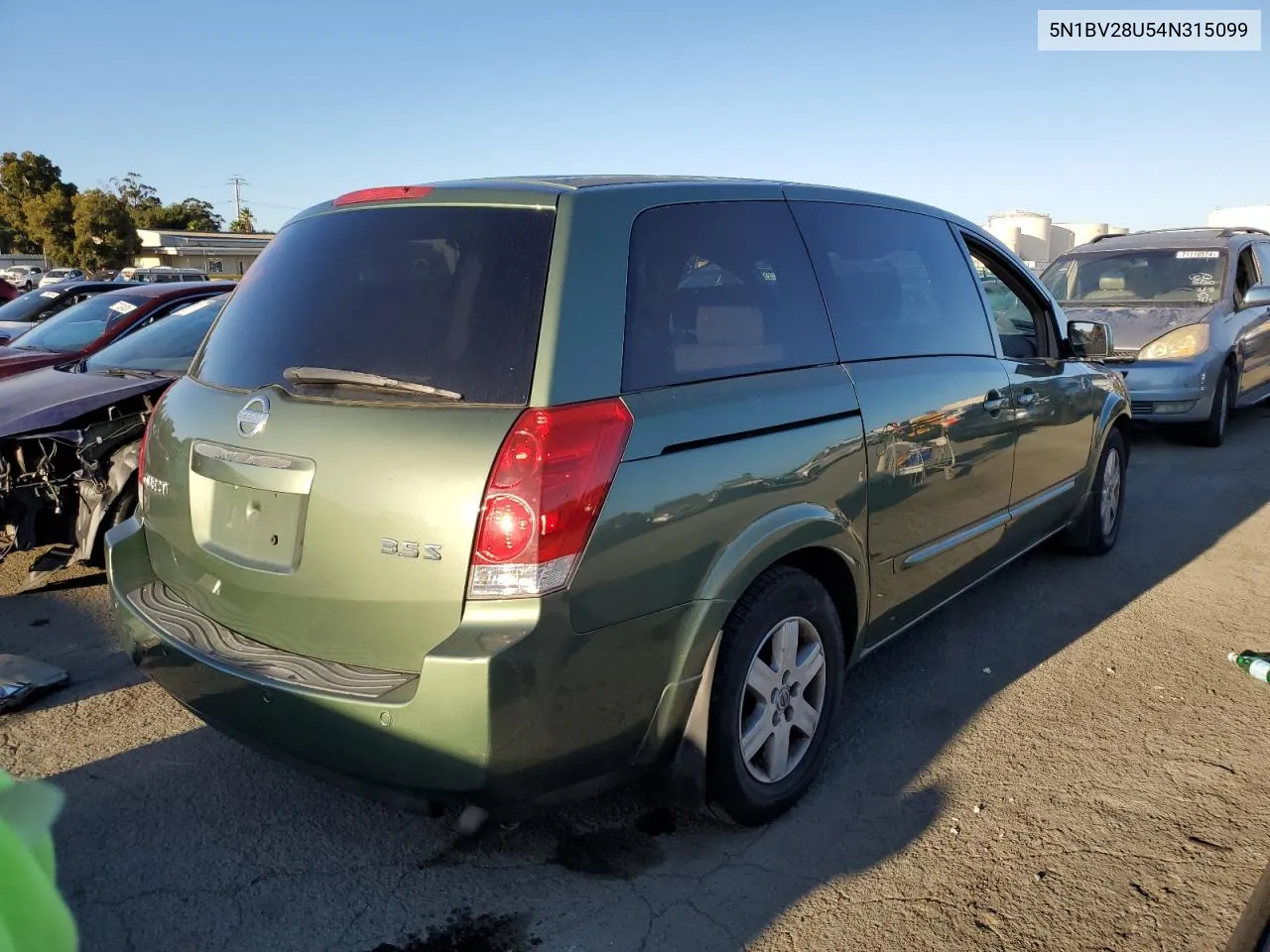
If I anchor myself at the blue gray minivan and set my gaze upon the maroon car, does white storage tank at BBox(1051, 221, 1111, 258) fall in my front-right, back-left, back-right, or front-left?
back-right

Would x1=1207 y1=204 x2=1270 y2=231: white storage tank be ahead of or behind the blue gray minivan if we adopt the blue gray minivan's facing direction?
behind

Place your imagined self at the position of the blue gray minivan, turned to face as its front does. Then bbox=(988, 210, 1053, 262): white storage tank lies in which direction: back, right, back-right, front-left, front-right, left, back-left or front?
back-right

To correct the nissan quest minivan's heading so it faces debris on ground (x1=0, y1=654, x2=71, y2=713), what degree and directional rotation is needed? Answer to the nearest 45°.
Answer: approximately 90° to its left

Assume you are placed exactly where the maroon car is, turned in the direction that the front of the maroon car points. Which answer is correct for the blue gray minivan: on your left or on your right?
on your left

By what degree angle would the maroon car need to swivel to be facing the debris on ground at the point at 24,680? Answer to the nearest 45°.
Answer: approximately 45° to its left

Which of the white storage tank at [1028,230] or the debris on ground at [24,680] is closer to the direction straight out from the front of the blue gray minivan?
the debris on ground

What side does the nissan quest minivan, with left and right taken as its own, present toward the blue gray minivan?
front

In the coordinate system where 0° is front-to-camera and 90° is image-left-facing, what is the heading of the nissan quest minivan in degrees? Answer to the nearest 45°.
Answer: approximately 225°

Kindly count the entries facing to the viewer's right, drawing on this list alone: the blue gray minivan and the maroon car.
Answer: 0

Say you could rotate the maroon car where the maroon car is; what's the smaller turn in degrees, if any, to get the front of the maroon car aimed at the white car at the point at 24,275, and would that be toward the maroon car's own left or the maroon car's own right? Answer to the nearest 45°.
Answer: approximately 135° to the maroon car's own right

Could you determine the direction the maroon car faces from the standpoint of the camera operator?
facing the viewer and to the left of the viewer

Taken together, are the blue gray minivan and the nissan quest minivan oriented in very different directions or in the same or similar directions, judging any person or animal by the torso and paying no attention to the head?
very different directions
